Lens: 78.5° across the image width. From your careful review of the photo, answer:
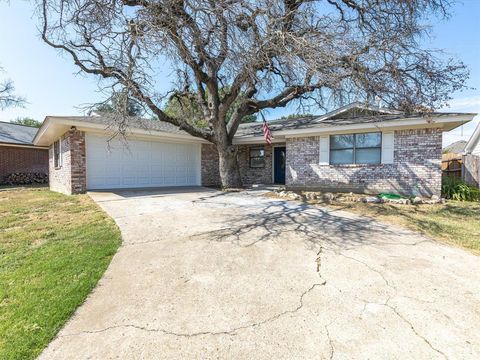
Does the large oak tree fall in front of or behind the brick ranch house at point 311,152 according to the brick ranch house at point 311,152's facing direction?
in front

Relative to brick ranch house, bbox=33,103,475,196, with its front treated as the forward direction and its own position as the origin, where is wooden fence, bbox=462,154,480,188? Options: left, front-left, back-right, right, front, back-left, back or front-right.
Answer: left

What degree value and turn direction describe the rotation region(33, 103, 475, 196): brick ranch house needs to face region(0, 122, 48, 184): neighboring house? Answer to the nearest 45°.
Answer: approximately 90° to its right

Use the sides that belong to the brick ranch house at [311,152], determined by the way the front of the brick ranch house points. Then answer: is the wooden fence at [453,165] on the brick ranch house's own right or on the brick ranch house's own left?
on the brick ranch house's own left

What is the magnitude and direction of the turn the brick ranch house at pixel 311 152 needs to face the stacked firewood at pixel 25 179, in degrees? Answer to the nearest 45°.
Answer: approximately 90° to its right

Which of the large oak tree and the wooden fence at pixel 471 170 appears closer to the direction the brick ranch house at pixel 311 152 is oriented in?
the large oak tree

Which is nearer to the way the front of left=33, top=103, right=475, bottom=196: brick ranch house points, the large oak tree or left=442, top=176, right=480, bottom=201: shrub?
the large oak tree

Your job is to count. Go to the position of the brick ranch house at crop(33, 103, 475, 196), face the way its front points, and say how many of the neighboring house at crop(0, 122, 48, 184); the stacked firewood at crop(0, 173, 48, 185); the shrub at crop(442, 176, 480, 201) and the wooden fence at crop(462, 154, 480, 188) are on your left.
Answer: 2

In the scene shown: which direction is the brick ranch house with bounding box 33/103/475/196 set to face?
toward the camera
